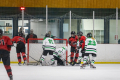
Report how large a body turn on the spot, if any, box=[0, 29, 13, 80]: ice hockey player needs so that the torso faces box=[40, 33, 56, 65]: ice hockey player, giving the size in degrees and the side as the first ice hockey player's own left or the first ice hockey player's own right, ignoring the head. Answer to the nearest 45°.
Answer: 0° — they already face them

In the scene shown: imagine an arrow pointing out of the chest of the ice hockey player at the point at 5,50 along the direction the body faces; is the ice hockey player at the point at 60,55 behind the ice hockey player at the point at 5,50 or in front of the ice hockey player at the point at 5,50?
in front
